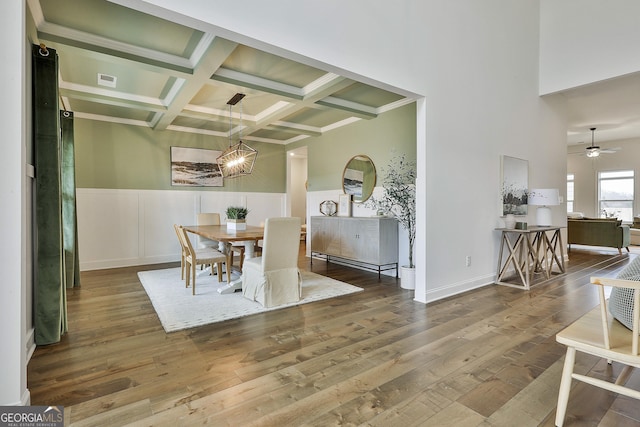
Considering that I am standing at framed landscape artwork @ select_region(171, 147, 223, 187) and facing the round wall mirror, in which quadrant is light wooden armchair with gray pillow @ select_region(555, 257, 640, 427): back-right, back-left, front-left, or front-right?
front-right

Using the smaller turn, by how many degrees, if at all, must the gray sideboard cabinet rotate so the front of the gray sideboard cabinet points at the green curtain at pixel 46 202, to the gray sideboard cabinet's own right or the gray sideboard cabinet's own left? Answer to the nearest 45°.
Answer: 0° — it already faces it

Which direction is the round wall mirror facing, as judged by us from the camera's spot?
facing the viewer and to the left of the viewer

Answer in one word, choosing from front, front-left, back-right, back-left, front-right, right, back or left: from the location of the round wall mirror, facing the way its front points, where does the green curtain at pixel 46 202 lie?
front

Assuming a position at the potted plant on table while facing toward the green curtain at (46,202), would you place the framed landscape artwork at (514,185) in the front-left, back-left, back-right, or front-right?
back-left

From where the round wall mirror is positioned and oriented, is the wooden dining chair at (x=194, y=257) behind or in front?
in front

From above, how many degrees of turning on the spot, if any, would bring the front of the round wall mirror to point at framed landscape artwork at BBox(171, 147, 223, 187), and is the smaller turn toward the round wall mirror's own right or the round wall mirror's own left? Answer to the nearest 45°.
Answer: approximately 45° to the round wall mirror's own right

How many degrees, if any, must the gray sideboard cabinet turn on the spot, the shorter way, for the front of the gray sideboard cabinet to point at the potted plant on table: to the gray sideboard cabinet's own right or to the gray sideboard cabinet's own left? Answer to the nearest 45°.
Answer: approximately 45° to the gray sideboard cabinet's own right

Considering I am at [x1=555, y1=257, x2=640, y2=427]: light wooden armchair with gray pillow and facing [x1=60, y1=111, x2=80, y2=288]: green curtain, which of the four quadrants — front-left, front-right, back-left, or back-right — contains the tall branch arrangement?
front-right

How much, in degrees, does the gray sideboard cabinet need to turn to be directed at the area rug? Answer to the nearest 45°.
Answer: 0° — it already faces it

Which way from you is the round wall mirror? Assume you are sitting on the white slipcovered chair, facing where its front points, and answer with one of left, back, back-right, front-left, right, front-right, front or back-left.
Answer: right

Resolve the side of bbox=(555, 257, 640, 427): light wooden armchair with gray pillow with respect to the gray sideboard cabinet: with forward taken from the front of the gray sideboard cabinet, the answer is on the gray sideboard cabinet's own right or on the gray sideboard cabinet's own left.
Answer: on the gray sideboard cabinet's own left

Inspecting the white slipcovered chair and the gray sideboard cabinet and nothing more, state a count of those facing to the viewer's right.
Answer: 0

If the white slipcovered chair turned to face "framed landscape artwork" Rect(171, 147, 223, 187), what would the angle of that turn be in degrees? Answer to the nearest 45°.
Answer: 0° — it already faces it

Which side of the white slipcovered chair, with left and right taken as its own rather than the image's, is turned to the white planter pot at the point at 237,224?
front

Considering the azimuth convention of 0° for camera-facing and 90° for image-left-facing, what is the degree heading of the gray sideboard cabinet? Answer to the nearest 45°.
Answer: approximately 45°

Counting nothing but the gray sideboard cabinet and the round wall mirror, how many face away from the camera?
0

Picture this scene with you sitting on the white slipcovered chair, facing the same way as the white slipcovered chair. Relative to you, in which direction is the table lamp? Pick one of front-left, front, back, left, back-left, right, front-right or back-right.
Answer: back-right

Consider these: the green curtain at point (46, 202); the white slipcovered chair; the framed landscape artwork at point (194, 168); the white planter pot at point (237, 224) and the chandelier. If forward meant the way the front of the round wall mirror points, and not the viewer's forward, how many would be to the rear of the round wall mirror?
0

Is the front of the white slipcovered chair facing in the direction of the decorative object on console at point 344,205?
no

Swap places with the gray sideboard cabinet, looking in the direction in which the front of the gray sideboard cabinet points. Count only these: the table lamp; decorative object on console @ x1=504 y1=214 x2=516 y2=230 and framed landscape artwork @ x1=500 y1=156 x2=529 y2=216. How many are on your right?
0

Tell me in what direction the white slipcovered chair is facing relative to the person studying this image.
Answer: facing away from the viewer and to the left of the viewer

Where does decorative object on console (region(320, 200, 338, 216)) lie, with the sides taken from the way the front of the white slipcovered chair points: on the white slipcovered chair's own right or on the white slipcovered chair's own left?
on the white slipcovered chair's own right

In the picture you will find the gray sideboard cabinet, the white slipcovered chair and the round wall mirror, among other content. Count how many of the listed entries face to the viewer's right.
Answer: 0

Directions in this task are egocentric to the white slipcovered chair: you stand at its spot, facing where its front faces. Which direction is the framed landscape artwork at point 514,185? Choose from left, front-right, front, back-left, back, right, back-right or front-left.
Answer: back-right
